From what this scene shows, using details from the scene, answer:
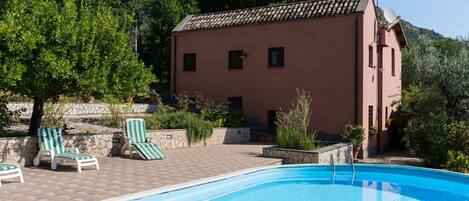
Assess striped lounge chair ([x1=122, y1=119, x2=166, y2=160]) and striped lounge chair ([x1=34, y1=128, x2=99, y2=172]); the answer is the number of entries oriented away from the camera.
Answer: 0

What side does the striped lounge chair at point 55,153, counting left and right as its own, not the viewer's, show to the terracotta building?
left

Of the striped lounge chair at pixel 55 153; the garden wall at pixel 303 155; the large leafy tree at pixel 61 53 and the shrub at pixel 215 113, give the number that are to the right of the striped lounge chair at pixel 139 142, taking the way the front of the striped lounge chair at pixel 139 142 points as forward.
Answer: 2

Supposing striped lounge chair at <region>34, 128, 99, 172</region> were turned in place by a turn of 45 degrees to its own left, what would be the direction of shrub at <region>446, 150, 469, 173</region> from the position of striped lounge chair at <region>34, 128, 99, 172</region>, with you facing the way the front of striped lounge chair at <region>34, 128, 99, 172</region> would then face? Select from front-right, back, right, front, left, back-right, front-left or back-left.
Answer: front

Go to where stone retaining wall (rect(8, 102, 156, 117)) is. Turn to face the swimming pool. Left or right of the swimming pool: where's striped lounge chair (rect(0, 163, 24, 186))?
right

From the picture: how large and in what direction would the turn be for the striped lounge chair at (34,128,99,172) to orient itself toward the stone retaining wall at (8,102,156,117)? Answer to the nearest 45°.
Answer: approximately 135° to its left

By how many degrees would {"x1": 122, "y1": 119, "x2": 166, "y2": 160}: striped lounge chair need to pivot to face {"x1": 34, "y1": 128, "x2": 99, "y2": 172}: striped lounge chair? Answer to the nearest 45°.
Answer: approximately 90° to its right

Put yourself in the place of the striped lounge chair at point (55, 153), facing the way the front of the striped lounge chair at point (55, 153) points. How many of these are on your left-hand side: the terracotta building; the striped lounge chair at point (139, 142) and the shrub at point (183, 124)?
3

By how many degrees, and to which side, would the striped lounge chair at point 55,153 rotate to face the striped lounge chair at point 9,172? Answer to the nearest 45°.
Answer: approximately 90° to its right

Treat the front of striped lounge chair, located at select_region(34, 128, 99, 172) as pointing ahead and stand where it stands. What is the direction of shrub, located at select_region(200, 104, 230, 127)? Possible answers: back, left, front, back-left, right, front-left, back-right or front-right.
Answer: left

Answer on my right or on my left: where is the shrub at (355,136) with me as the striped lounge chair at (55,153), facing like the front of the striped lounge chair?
on my left

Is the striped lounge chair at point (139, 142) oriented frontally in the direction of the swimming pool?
yes

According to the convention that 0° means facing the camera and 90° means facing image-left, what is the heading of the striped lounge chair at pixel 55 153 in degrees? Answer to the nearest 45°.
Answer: approximately 315°

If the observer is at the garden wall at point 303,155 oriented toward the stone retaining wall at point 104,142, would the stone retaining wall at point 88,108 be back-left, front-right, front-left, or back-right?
front-right

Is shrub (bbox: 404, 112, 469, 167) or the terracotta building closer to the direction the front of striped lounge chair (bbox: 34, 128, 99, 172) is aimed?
the shrub

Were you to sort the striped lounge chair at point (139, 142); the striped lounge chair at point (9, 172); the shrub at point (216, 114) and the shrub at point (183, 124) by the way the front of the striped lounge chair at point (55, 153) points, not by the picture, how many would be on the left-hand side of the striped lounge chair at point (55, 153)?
3

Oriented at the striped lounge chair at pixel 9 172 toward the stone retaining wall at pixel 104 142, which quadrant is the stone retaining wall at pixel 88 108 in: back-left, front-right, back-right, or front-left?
front-left

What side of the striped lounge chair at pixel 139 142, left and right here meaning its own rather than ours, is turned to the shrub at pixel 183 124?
left

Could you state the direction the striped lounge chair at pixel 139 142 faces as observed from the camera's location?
facing the viewer and to the right of the viewer
